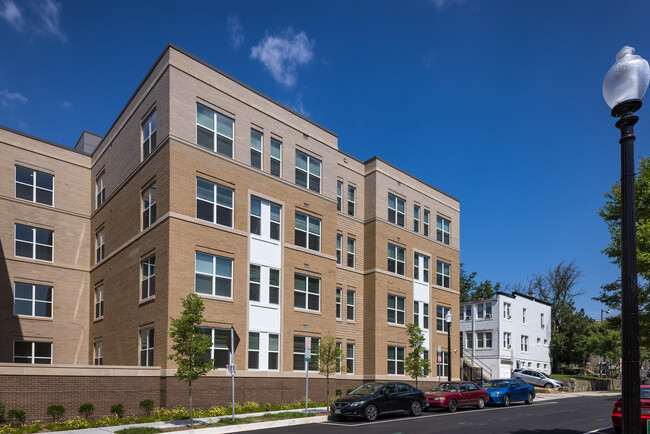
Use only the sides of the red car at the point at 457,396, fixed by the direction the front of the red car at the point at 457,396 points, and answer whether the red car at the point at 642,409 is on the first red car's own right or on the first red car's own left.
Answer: on the first red car's own left

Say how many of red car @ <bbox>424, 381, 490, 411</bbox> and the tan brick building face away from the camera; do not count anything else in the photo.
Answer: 0

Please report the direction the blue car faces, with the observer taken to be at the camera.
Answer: facing the viewer and to the left of the viewer

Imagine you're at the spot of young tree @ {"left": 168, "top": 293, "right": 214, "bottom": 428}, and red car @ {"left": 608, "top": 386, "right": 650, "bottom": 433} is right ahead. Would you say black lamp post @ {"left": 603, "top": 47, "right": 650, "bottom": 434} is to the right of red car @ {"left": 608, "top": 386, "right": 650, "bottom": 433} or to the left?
right

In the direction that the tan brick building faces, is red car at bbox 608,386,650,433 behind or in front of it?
in front

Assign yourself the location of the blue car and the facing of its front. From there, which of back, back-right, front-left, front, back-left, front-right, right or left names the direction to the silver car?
back-right

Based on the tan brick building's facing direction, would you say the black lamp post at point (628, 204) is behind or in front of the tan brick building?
in front

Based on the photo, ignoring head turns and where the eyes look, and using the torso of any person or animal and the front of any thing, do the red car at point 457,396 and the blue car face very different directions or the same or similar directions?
same or similar directions

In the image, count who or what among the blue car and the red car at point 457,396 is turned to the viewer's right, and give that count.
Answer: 0

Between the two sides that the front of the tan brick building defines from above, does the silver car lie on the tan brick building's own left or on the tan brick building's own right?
on the tan brick building's own left

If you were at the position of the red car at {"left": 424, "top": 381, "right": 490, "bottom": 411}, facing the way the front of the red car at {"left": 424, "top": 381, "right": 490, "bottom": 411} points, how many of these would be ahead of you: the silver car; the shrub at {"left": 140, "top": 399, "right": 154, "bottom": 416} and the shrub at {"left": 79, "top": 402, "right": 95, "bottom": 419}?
2

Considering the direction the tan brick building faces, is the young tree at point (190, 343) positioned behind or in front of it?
in front

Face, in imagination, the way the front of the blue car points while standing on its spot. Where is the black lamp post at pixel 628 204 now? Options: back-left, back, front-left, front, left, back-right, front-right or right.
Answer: front-left

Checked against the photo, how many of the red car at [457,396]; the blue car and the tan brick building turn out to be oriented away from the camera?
0
